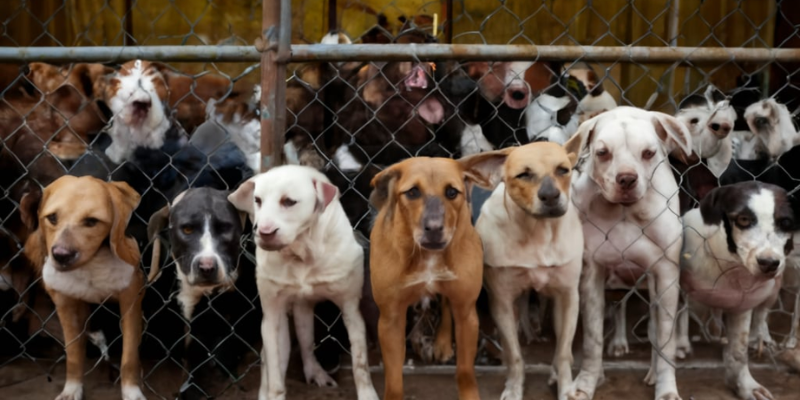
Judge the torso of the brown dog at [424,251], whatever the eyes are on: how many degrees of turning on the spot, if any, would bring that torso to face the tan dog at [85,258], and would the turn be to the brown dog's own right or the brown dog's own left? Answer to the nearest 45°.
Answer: approximately 90° to the brown dog's own right

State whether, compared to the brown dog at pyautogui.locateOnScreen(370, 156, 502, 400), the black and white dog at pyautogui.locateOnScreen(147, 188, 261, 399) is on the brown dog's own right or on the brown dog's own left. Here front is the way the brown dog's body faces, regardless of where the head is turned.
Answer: on the brown dog's own right

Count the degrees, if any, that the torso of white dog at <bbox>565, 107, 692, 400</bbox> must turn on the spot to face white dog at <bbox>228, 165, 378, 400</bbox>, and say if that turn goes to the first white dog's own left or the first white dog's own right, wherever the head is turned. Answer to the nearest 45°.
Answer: approximately 45° to the first white dog's own right

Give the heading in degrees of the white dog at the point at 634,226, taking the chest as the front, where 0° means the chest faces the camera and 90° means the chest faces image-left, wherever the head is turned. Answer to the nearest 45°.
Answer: approximately 0°

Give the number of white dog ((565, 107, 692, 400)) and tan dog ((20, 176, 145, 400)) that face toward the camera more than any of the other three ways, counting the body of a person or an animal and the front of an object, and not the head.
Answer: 2
